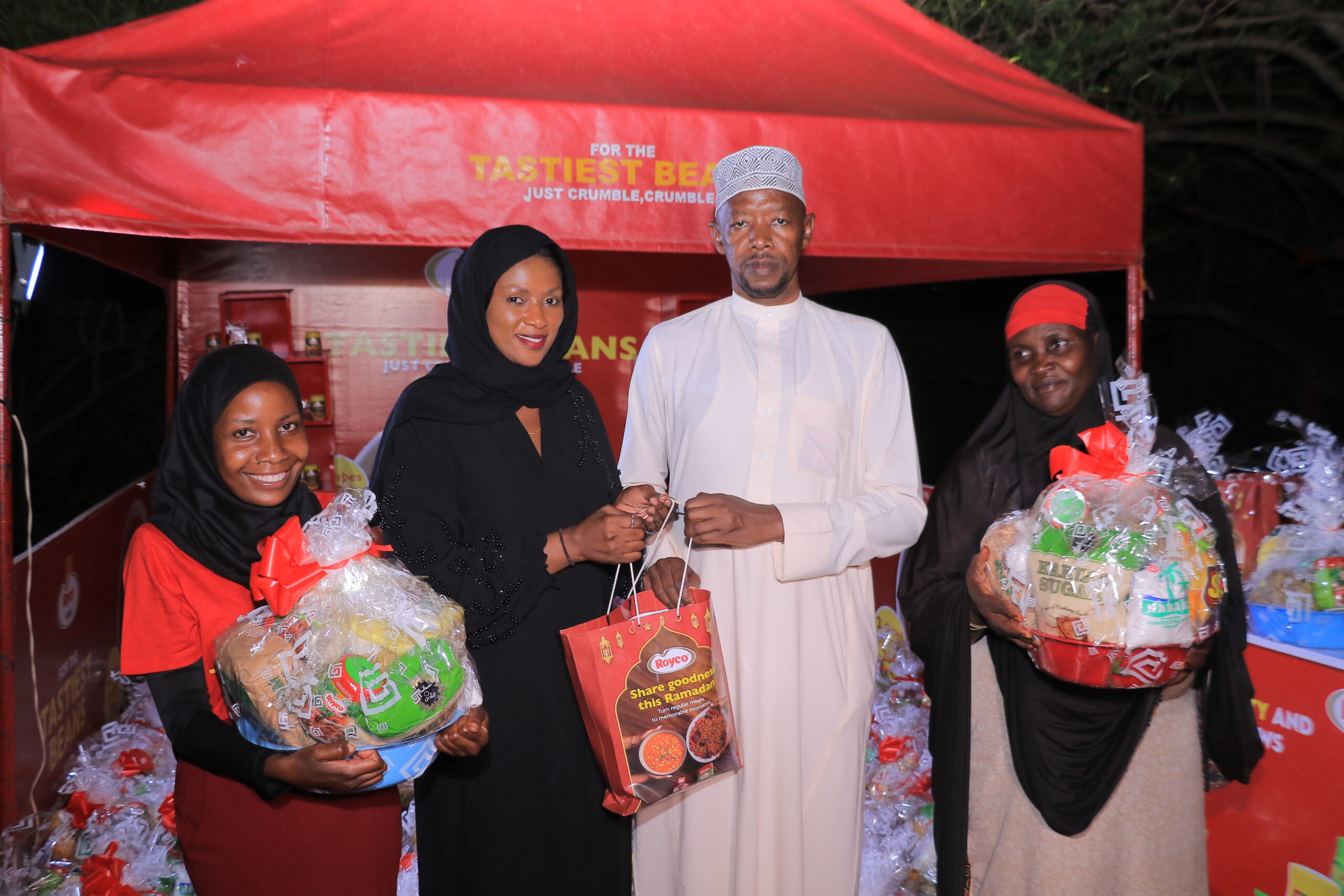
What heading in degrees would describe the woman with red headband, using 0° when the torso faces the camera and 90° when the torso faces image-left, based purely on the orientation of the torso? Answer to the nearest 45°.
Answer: approximately 0°

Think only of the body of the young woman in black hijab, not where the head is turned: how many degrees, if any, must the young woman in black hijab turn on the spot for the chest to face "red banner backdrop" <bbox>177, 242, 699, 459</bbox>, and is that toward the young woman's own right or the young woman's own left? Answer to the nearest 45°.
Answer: approximately 135° to the young woman's own left

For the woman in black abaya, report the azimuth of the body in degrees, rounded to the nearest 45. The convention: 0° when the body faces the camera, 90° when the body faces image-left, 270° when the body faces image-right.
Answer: approximately 315°

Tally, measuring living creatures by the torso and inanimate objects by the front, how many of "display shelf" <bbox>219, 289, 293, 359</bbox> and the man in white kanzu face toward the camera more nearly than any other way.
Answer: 2

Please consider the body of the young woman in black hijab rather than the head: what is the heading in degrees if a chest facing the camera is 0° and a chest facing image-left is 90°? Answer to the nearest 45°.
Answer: approximately 315°

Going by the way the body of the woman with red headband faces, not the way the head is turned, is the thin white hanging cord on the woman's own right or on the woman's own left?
on the woman's own right

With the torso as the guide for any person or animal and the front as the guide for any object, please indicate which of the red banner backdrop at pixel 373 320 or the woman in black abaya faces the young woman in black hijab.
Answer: the red banner backdrop

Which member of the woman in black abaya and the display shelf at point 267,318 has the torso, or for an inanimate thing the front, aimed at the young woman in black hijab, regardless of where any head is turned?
the display shelf

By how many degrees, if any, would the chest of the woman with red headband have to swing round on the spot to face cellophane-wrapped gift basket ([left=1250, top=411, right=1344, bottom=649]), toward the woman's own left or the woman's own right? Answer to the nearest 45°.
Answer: approximately 135° to the woman's own left
